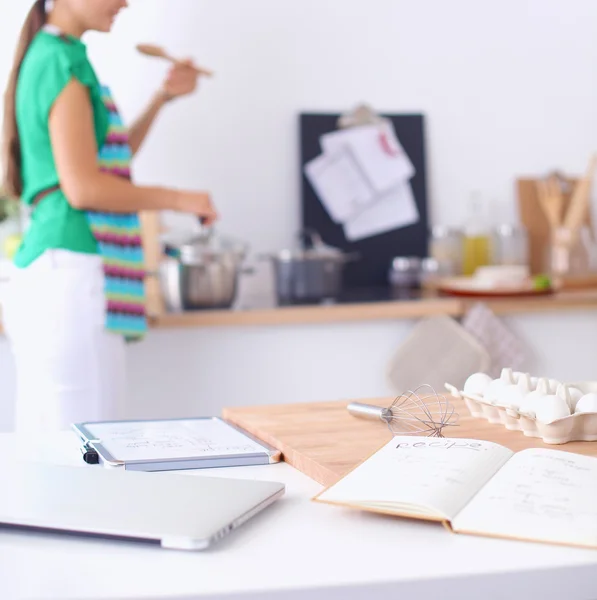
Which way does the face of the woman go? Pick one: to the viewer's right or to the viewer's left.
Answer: to the viewer's right

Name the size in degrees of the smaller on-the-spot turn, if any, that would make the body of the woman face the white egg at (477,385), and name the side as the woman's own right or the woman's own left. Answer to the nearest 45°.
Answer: approximately 45° to the woman's own right

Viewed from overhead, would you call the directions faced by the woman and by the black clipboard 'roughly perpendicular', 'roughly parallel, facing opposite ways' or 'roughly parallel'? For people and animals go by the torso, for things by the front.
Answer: roughly perpendicular

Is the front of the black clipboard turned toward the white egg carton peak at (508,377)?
yes

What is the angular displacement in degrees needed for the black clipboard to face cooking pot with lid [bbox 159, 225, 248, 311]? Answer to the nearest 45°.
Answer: approximately 45° to its right

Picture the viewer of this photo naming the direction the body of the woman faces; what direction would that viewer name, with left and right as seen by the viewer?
facing to the right of the viewer

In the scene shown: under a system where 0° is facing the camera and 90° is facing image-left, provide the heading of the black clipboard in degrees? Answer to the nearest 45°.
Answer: approximately 0°
